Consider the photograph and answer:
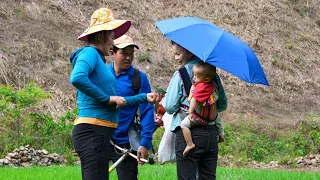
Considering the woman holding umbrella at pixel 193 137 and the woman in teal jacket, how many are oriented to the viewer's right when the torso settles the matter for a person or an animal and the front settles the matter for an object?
1

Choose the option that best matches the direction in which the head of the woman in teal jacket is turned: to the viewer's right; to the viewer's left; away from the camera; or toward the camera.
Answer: to the viewer's right

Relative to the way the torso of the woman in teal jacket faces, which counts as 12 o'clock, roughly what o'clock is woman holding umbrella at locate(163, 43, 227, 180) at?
The woman holding umbrella is roughly at 11 o'clock from the woman in teal jacket.

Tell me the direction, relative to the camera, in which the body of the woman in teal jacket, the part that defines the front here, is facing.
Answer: to the viewer's right
